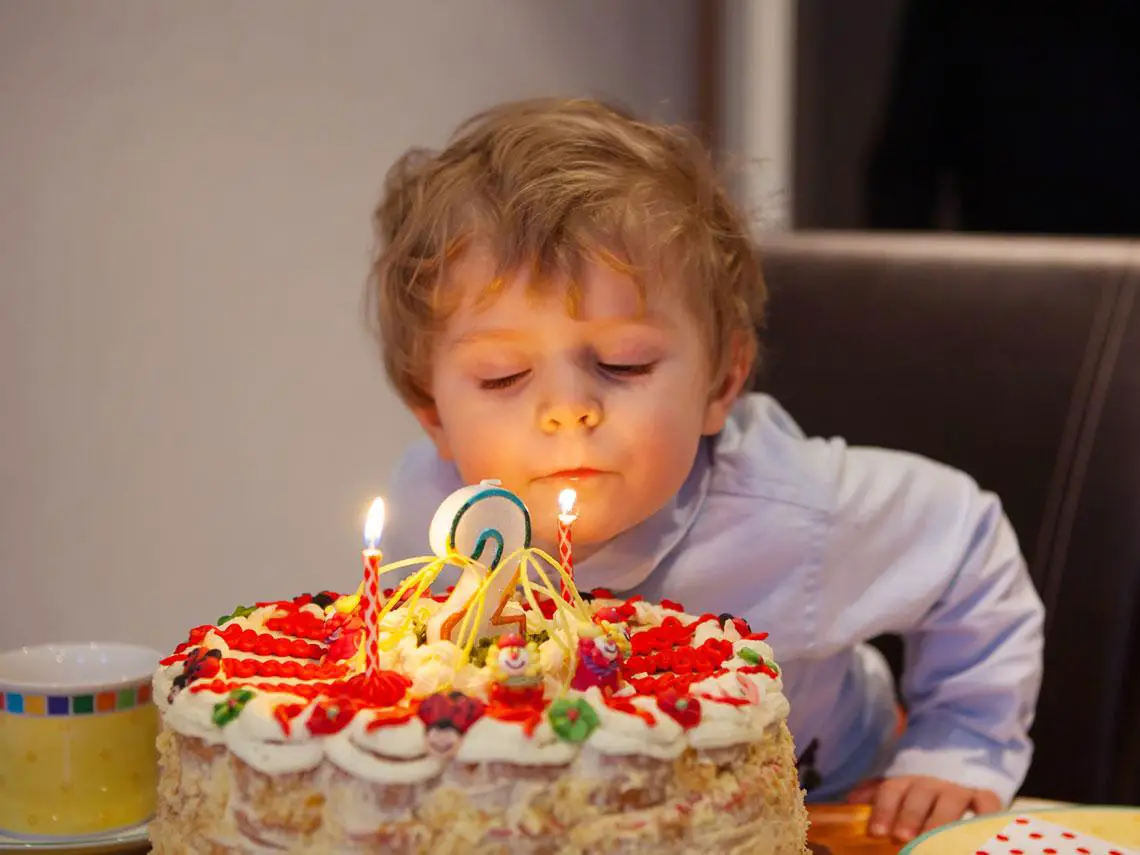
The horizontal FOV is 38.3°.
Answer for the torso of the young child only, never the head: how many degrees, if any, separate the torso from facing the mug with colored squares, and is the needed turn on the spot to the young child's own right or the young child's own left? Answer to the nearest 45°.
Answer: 0° — they already face it

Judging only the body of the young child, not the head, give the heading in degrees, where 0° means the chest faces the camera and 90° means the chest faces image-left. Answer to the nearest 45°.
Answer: approximately 45°
